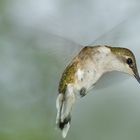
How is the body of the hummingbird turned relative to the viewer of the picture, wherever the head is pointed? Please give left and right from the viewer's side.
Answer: facing to the right of the viewer
